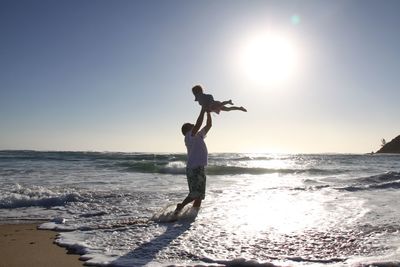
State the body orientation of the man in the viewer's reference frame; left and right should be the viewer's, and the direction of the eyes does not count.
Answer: facing to the right of the viewer
